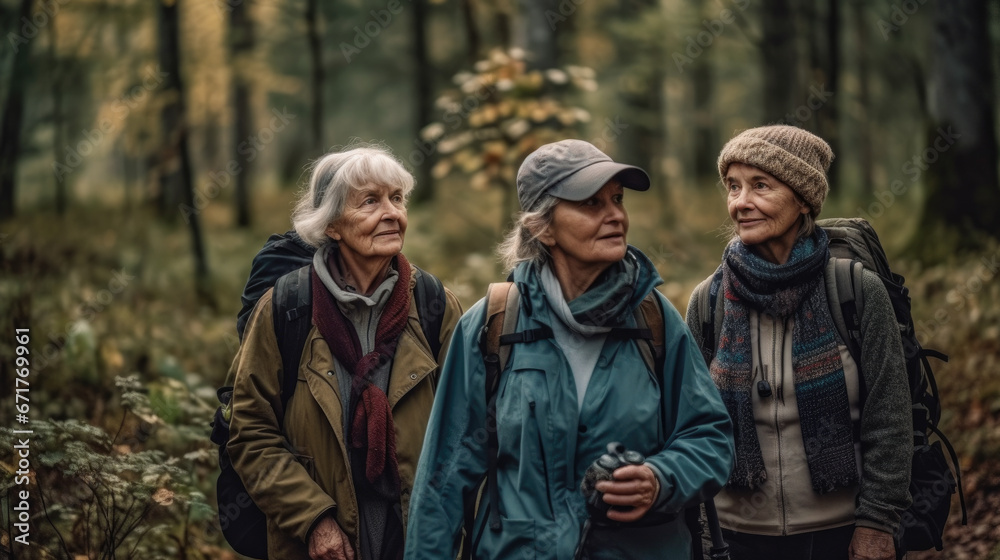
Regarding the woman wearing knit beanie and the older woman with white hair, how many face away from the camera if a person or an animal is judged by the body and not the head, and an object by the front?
0

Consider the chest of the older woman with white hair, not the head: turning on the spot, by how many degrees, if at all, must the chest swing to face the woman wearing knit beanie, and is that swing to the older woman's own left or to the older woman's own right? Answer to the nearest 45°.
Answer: approximately 45° to the older woman's own left

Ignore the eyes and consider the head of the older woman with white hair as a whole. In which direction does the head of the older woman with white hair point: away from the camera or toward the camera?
toward the camera

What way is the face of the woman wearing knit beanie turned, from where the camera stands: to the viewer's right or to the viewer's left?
to the viewer's left

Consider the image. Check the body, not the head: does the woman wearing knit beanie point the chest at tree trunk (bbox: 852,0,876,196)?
no

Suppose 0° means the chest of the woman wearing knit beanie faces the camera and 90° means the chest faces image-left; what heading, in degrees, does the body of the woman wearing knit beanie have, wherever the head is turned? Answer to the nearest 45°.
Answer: approximately 45°

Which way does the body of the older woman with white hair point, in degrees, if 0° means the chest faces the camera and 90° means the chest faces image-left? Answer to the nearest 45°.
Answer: approximately 315°

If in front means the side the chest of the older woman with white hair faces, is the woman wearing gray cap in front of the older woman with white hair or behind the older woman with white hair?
in front

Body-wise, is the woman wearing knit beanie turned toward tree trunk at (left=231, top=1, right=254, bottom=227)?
no

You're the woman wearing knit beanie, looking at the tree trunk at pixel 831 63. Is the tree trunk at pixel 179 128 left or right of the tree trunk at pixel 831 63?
left

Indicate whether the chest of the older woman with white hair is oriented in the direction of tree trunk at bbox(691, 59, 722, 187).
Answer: no

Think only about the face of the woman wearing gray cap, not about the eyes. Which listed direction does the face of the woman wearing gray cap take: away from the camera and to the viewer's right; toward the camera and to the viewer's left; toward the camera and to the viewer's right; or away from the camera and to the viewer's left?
toward the camera and to the viewer's right

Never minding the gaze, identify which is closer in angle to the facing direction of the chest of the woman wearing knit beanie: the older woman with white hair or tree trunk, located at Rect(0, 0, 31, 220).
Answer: the older woman with white hair
